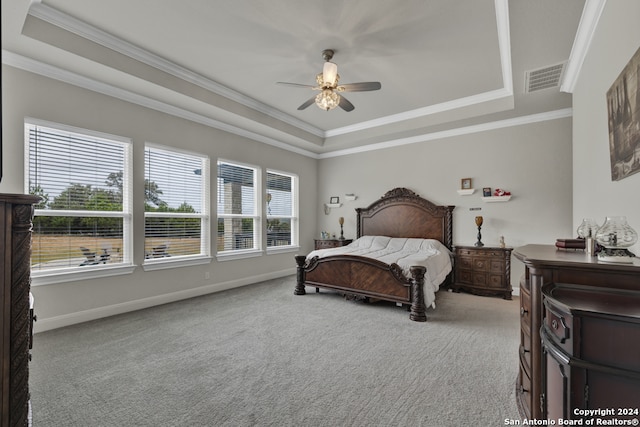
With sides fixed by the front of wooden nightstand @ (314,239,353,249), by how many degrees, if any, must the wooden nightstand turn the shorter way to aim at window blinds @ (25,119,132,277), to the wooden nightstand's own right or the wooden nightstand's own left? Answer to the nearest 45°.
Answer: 0° — it already faces it

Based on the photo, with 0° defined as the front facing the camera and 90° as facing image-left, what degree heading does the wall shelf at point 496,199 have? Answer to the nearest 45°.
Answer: approximately 0°

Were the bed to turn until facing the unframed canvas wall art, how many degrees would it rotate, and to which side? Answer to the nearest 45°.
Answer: approximately 90° to its left

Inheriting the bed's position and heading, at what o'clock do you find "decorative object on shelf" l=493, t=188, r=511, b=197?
The decorative object on shelf is roughly at 7 o'clock from the bed.

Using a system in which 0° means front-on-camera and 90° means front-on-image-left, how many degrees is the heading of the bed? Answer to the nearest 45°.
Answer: approximately 45°

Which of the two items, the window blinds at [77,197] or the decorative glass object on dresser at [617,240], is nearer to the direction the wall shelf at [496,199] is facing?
the decorative glass object on dresser

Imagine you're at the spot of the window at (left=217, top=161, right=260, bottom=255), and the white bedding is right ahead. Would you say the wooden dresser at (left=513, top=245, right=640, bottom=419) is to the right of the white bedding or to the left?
right

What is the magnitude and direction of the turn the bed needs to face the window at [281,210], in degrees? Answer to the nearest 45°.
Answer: approximately 90° to its right

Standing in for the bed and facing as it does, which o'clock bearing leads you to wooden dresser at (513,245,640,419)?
The wooden dresser is roughly at 10 o'clock from the bed.

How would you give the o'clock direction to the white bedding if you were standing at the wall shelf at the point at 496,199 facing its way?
The white bedding is roughly at 2 o'clock from the wall shelf.

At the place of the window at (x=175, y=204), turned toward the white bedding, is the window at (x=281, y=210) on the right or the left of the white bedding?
left
